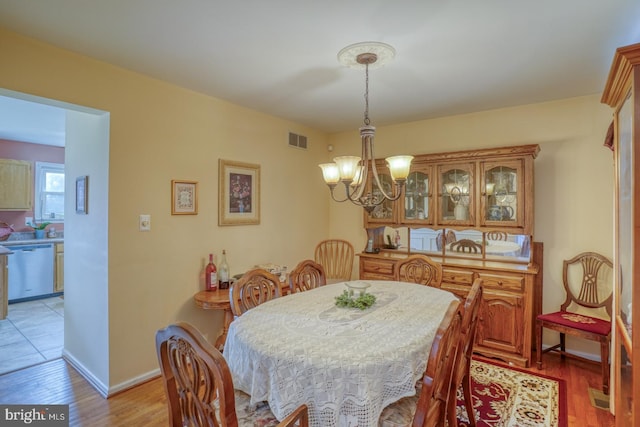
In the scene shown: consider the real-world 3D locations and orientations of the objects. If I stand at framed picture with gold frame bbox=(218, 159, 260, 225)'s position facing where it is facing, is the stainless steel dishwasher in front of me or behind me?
behind

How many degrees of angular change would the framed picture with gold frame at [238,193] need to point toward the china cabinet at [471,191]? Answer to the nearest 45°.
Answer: approximately 45° to its left

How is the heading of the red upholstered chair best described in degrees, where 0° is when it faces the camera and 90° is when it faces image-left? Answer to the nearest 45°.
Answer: approximately 45°

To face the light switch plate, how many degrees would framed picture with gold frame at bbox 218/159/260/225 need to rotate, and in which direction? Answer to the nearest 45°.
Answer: approximately 90° to its right

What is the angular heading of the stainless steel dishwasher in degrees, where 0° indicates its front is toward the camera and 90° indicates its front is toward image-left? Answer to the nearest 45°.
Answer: approximately 315°

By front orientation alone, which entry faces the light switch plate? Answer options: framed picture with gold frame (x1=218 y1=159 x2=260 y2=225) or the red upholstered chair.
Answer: the red upholstered chair

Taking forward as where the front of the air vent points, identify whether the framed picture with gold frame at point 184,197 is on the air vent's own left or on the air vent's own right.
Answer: on the air vent's own right

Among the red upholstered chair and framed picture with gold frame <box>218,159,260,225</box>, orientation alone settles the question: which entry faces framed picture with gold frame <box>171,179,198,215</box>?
the red upholstered chair

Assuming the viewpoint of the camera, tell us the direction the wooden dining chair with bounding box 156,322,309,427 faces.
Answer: facing away from the viewer and to the right of the viewer

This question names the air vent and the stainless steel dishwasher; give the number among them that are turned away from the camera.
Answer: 0

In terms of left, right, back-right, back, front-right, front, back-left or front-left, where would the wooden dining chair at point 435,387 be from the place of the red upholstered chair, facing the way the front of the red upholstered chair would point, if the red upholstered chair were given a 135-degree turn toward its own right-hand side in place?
back

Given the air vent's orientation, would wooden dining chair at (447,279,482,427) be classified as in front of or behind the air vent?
in front

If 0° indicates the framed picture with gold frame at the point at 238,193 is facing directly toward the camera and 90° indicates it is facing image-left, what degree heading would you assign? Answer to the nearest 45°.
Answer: approximately 315°
